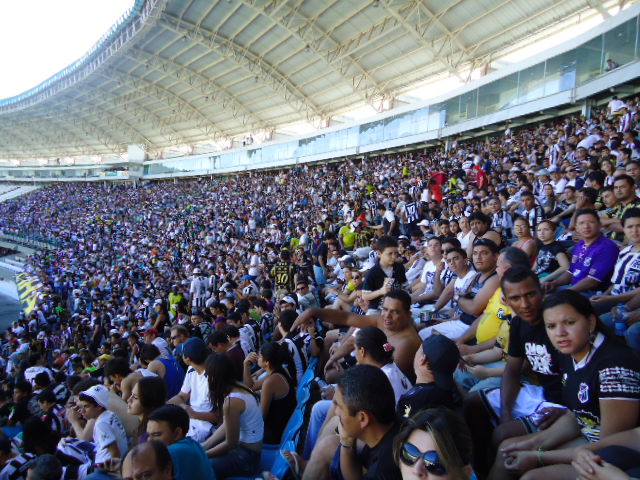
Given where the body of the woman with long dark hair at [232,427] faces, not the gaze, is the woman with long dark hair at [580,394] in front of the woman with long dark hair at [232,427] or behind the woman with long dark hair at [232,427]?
behind

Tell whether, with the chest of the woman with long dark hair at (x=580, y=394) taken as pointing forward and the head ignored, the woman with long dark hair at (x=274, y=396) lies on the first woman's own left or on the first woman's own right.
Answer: on the first woman's own right

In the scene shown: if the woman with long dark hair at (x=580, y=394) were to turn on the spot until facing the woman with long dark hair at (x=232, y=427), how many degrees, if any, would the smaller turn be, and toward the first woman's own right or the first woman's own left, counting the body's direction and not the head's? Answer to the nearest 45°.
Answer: approximately 45° to the first woman's own right

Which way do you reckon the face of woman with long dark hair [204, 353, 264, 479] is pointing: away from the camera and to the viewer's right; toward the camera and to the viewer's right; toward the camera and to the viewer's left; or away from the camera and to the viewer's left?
away from the camera and to the viewer's left

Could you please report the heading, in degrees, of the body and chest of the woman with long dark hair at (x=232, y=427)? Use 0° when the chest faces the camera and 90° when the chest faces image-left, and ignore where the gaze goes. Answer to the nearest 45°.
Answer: approximately 90°

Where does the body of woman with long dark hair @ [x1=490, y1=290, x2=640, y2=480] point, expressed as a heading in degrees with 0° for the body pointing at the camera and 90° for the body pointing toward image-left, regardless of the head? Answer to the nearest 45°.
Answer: approximately 45°

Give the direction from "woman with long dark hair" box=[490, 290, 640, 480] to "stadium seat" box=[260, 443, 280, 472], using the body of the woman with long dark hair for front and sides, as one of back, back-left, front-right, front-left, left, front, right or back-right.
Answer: front-right

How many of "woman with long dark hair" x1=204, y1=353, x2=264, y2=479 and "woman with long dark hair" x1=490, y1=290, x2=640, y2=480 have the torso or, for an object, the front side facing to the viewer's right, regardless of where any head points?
0
